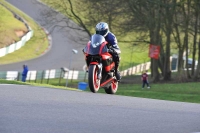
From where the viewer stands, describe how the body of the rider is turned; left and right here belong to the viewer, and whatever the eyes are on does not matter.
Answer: facing the viewer and to the left of the viewer
